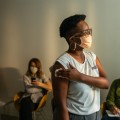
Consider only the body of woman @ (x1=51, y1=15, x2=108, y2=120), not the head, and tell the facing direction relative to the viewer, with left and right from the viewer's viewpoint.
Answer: facing the viewer and to the right of the viewer

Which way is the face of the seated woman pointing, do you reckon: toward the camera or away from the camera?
toward the camera

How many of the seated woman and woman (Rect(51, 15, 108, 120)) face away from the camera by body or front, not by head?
0

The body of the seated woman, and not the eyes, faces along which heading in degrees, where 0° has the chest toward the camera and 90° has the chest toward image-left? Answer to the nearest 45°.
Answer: approximately 45°

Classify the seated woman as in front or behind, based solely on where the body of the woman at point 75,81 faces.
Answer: behind

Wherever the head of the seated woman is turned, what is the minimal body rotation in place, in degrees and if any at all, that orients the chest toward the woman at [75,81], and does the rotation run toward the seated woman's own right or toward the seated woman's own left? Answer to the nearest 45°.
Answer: approximately 45° to the seated woman's own left
